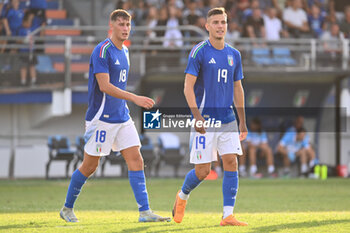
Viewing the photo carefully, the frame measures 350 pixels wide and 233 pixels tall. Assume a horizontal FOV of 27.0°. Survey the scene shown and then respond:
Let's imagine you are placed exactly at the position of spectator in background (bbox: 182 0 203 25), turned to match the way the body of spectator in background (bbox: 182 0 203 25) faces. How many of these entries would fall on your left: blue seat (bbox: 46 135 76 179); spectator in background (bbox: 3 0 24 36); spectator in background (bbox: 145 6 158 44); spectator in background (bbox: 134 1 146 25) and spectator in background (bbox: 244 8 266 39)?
1

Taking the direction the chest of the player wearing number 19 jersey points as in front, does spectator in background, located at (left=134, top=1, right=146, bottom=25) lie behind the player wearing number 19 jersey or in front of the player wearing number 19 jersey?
behind

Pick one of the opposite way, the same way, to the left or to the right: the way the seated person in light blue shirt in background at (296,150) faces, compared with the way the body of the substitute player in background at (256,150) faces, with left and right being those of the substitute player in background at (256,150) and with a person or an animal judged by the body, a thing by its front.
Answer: the same way

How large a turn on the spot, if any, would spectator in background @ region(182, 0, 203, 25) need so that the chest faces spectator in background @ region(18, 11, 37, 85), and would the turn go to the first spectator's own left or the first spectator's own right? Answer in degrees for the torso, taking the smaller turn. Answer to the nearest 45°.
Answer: approximately 45° to the first spectator's own right

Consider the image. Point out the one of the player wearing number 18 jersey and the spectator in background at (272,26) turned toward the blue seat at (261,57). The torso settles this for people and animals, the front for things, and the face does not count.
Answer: the spectator in background

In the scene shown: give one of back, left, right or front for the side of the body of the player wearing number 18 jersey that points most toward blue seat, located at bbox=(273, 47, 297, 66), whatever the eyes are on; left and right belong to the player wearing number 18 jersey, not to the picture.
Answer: left

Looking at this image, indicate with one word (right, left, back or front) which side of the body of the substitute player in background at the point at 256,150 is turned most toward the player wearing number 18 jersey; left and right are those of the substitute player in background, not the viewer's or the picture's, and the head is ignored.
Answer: front

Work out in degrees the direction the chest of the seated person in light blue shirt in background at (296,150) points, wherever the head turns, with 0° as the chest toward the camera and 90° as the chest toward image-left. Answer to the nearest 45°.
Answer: approximately 0°

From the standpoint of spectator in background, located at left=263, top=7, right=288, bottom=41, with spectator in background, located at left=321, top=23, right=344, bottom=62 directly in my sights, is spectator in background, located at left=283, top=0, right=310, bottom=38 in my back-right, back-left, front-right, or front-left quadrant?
front-left

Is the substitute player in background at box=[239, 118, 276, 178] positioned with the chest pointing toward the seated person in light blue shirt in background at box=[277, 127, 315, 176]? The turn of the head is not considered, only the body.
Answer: no

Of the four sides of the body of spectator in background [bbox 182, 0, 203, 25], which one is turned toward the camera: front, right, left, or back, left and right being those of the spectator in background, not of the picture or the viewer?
front

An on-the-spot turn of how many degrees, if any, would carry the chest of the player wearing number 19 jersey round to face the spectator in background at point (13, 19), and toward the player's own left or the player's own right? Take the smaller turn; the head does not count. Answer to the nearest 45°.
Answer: approximately 180°

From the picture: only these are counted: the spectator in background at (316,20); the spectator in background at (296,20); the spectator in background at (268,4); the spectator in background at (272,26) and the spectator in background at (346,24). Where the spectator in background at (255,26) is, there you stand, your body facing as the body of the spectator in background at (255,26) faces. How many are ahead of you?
0

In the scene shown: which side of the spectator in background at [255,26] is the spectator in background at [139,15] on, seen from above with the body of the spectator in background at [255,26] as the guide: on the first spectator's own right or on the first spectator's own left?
on the first spectator's own right
